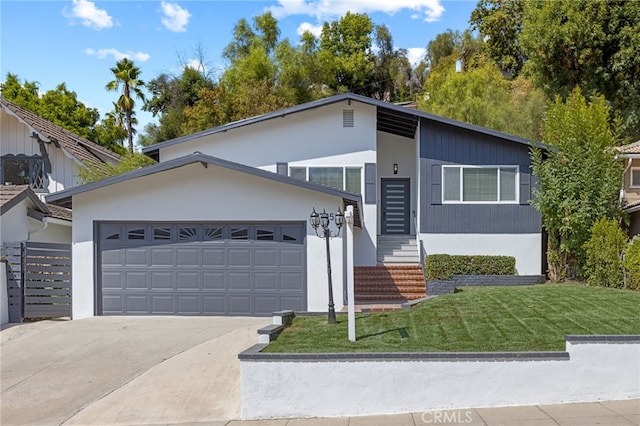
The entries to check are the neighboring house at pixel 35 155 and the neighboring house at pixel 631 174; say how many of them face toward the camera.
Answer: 2

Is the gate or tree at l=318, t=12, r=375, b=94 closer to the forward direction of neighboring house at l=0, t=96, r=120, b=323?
the gate

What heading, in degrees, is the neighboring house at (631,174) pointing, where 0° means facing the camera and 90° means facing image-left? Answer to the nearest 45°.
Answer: approximately 0°

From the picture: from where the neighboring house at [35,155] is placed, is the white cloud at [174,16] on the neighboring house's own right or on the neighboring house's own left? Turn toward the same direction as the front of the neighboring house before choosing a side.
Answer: on the neighboring house's own left

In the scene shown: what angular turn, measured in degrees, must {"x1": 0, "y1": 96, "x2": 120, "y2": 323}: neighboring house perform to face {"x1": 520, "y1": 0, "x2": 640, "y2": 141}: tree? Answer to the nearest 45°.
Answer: approximately 90° to its left

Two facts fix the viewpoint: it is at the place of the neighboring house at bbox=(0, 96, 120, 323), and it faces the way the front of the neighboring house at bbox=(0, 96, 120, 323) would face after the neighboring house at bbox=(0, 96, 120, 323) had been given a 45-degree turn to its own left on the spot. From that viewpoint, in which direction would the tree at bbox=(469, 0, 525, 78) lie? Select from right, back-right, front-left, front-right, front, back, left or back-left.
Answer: front-left

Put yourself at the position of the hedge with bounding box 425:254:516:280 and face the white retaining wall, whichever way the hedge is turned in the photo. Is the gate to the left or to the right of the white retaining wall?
right

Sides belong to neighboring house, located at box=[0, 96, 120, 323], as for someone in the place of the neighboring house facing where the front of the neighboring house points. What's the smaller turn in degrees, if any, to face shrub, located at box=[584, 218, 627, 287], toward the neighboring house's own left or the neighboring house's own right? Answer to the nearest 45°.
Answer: approximately 45° to the neighboring house's own left

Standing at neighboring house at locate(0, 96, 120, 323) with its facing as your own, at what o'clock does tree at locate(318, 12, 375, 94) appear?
The tree is roughly at 8 o'clock from the neighboring house.

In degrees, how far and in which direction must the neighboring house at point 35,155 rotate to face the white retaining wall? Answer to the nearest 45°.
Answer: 0° — it already faces it
